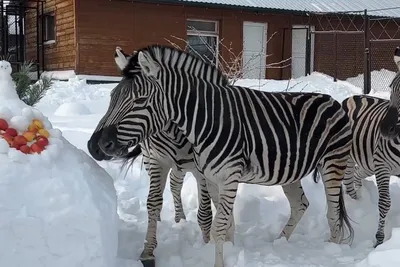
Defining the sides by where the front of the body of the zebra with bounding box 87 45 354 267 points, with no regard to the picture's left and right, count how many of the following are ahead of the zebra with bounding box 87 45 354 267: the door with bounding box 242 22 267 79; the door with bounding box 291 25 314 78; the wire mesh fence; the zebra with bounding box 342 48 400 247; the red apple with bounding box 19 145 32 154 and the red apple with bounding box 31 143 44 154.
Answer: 2

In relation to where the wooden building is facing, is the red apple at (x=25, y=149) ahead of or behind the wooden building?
ahead

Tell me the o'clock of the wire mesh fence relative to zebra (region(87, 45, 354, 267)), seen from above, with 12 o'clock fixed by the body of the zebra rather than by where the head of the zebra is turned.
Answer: The wire mesh fence is roughly at 5 o'clock from the zebra.

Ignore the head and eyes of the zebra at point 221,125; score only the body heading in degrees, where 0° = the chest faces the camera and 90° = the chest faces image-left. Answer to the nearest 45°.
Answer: approximately 45°

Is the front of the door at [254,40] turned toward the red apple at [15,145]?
yes

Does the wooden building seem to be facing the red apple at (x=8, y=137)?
yes

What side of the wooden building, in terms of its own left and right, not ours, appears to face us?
front

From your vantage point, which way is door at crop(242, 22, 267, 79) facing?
toward the camera

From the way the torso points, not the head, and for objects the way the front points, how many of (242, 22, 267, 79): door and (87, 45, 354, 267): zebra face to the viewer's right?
0

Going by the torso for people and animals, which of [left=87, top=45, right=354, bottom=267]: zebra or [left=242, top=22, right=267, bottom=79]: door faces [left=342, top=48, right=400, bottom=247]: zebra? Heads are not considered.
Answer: the door

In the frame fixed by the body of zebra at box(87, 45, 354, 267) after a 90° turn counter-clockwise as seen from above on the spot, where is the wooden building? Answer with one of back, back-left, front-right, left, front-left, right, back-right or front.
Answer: back-left

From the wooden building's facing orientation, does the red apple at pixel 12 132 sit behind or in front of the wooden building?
in front

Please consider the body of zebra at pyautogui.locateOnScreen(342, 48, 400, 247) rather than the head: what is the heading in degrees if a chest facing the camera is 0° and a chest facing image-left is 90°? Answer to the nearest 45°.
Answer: approximately 315°

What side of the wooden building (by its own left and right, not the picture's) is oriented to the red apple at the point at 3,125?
front
